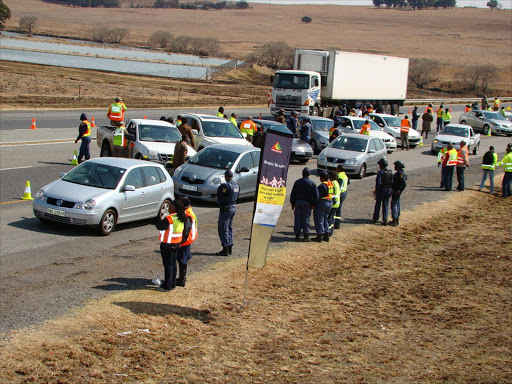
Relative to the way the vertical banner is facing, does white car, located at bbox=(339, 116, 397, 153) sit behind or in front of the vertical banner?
behind

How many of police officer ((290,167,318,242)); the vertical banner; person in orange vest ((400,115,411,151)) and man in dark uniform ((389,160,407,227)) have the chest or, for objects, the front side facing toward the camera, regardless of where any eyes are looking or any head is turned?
1

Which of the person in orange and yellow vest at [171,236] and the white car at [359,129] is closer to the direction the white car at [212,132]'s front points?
the person in orange and yellow vest

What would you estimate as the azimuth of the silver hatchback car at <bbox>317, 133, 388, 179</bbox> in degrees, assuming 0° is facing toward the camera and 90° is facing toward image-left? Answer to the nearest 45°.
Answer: approximately 45°

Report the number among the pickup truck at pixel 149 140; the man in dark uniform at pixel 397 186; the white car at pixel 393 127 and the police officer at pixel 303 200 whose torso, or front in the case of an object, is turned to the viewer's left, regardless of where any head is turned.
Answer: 1

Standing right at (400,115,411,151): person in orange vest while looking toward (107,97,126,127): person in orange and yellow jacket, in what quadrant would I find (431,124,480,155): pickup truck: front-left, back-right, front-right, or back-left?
back-left

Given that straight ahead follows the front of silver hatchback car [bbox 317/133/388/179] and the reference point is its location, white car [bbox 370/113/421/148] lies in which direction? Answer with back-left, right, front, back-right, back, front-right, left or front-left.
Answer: back-right

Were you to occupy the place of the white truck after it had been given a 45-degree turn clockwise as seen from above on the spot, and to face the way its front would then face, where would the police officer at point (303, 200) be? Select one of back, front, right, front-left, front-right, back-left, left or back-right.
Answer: left

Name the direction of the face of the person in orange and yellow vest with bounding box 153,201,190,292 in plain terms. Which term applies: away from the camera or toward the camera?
away from the camera

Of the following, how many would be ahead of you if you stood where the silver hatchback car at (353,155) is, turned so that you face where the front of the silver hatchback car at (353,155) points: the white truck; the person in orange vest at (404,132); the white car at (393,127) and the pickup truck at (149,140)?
1

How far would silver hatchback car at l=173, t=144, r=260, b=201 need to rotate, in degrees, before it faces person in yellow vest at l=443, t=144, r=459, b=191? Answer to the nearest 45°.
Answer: approximately 180°

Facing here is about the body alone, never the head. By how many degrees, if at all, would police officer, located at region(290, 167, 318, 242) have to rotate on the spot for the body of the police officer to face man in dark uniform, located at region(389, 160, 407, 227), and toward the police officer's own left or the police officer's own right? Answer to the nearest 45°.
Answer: approximately 45° to the police officer's own right
